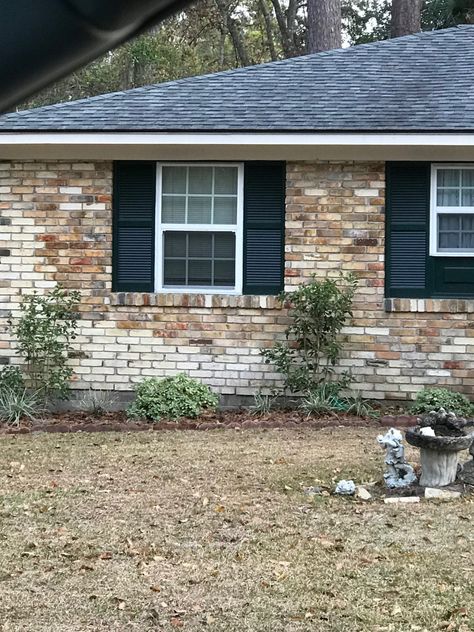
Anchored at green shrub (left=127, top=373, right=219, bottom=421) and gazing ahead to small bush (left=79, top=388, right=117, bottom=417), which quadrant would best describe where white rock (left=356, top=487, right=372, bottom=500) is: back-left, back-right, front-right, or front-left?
back-left

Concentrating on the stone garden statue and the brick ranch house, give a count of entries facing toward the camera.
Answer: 1

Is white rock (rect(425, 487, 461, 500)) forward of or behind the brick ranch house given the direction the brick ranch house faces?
forward

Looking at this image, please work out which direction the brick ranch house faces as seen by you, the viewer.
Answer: facing the viewer

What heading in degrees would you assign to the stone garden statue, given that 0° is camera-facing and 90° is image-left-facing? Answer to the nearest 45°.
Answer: approximately 90°

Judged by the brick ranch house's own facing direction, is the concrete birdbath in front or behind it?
in front

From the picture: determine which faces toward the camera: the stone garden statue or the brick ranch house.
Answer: the brick ranch house

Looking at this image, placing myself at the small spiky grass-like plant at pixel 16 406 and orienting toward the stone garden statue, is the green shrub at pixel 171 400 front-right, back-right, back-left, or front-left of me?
front-left
